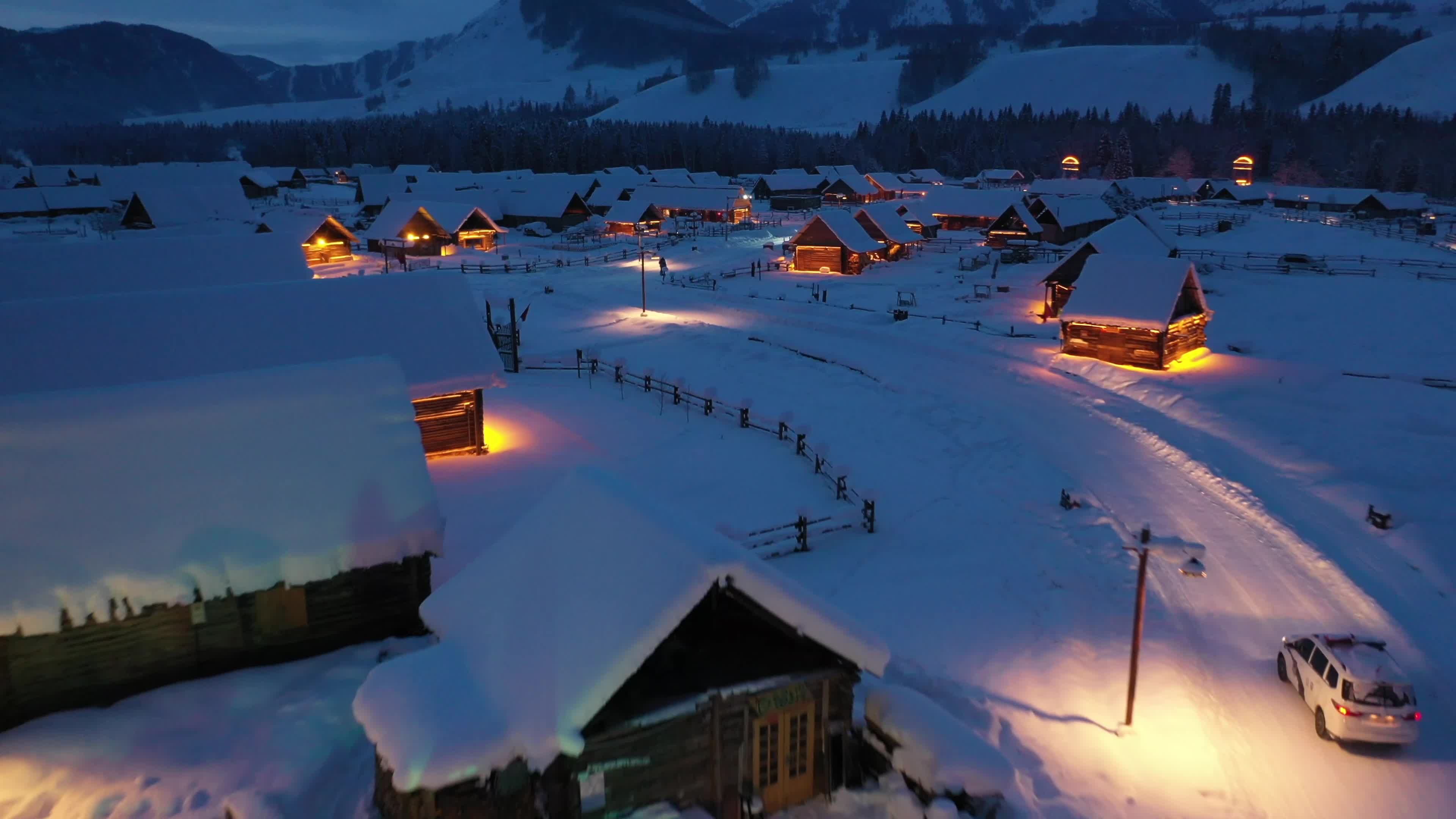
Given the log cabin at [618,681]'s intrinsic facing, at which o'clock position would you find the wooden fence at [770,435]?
The wooden fence is roughly at 8 o'clock from the log cabin.

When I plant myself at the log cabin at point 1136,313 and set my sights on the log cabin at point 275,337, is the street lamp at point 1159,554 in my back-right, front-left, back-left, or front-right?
front-left

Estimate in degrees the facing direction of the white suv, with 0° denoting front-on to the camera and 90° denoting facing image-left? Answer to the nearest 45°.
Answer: approximately 135°

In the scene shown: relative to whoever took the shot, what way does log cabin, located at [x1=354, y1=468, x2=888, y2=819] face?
facing the viewer and to the right of the viewer

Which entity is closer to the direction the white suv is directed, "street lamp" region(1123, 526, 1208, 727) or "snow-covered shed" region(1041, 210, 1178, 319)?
the snow-covered shed

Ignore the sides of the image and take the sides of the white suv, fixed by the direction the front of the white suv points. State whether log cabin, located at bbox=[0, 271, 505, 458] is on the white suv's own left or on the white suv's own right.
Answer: on the white suv's own left

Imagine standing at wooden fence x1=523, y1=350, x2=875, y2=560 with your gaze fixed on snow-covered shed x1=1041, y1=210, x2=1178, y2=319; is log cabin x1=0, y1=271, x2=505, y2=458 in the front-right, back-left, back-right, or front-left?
back-left

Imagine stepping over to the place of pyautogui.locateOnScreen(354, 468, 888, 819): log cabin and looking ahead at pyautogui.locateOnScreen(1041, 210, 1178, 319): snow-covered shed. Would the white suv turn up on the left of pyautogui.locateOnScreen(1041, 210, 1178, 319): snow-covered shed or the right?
right

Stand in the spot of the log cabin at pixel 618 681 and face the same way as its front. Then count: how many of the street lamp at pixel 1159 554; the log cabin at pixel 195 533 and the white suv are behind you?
1

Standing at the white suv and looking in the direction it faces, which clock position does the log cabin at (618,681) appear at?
The log cabin is roughly at 9 o'clock from the white suv.

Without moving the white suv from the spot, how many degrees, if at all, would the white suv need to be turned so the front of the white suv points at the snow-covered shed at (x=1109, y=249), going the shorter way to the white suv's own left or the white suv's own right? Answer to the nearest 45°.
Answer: approximately 45° to the white suv's own right

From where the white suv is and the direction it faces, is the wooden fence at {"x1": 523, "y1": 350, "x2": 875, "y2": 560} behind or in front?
in front

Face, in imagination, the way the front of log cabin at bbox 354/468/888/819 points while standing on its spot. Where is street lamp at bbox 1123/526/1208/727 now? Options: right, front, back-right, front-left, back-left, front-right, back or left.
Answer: front-left

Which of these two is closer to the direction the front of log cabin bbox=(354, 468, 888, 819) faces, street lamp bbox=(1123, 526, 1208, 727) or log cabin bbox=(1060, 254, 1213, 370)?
the street lamp
